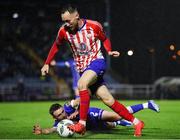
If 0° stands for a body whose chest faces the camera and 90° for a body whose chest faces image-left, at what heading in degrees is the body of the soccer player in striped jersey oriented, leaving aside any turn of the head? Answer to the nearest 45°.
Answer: approximately 45°
